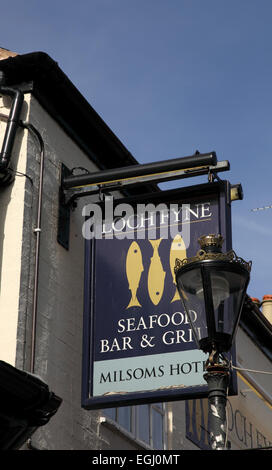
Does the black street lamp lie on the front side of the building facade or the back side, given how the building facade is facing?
on the front side

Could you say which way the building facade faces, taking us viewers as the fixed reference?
facing the viewer and to the right of the viewer
